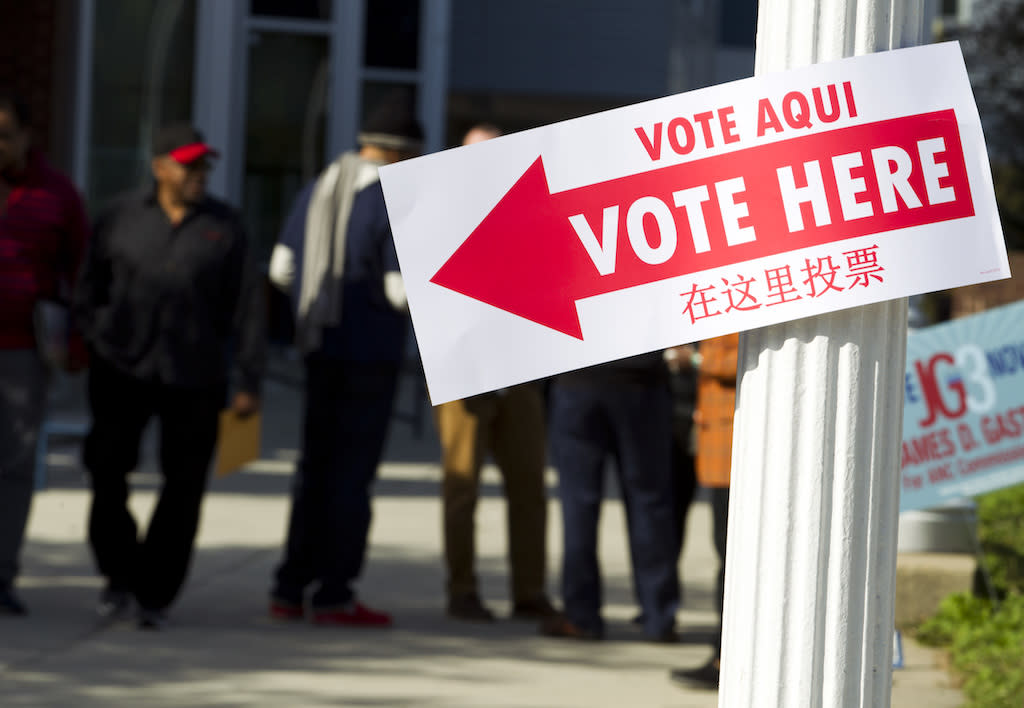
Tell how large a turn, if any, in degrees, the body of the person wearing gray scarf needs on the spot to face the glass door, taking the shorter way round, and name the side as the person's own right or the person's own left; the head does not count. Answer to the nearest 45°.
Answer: approximately 45° to the person's own left

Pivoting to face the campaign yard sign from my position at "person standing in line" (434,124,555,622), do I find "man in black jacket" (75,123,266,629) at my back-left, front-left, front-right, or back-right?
back-right

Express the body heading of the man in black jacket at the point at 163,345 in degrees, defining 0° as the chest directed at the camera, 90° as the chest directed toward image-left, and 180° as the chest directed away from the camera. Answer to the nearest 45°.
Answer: approximately 0°

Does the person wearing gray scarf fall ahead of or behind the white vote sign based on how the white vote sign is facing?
behind

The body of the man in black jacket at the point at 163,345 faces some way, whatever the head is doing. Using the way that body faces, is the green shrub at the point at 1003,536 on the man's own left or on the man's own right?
on the man's own left

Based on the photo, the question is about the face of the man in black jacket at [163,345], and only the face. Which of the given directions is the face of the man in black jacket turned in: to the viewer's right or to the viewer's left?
to the viewer's right

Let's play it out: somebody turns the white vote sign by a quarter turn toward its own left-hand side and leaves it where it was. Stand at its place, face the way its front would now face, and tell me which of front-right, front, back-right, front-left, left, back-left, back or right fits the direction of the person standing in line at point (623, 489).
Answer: left

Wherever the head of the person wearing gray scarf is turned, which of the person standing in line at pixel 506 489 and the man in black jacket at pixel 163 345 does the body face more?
the person standing in line

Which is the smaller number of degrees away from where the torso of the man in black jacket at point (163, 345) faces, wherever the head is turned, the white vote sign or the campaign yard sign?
the white vote sign
